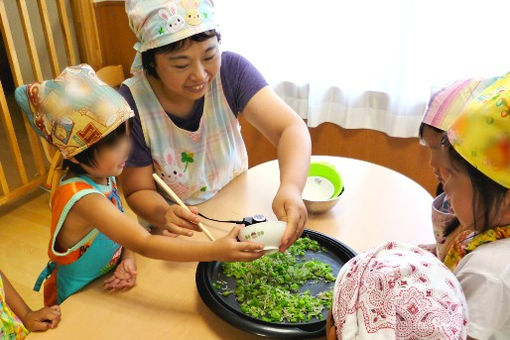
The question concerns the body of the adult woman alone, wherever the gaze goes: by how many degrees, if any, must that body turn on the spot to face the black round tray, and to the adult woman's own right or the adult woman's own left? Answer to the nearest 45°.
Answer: approximately 45° to the adult woman's own right

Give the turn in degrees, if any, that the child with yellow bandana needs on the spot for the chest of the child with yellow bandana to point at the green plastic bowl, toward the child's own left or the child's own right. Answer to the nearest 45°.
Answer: approximately 45° to the child's own right

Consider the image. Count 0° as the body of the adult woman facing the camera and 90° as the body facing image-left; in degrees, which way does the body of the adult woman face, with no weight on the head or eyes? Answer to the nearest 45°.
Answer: approximately 315°

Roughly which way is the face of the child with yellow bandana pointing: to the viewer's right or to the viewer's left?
to the viewer's left

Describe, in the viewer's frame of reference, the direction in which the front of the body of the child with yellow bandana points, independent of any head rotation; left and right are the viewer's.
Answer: facing to the left of the viewer

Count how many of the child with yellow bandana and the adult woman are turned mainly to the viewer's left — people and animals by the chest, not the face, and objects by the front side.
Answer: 1
